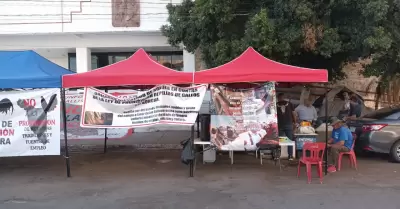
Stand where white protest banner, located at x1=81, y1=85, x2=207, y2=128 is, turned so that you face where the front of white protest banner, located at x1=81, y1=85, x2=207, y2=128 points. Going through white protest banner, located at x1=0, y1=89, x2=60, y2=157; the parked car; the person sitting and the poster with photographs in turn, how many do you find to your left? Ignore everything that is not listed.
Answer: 3

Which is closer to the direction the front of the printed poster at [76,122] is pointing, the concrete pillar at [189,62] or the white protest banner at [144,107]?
the white protest banner

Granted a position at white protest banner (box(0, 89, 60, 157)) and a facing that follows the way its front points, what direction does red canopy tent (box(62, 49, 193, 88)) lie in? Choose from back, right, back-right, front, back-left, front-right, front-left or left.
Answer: front-left

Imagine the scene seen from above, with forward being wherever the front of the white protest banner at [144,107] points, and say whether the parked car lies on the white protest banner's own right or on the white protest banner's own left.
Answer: on the white protest banner's own left

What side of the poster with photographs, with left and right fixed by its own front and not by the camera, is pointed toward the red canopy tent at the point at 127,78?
right

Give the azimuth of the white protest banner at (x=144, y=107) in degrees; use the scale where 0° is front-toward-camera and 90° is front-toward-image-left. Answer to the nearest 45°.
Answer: approximately 0°

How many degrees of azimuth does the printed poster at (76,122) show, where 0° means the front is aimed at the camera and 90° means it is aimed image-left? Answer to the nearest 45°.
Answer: approximately 0°

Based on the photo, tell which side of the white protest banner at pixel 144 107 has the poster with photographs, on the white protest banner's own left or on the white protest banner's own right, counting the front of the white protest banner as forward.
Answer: on the white protest banner's own left

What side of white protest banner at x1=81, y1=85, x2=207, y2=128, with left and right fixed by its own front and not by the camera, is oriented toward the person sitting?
left
